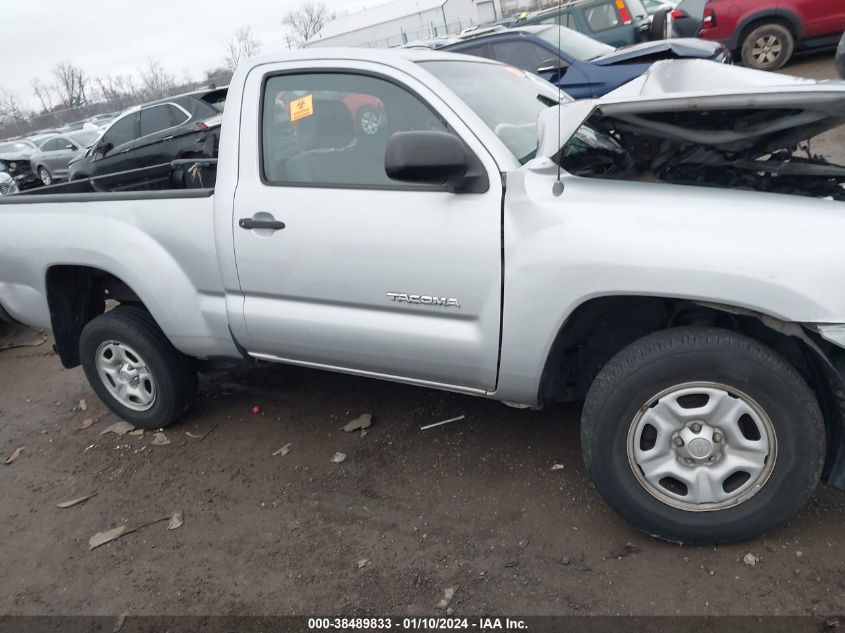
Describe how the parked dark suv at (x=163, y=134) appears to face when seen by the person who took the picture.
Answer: facing away from the viewer and to the left of the viewer

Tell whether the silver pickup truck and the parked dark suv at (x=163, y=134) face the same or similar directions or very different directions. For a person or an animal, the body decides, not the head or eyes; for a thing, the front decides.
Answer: very different directions

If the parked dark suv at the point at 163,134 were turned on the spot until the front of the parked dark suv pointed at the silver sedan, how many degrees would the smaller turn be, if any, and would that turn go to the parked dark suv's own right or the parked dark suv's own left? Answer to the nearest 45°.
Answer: approximately 45° to the parked dark suv's own right

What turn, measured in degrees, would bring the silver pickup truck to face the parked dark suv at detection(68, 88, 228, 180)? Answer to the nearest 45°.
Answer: approximately 180°

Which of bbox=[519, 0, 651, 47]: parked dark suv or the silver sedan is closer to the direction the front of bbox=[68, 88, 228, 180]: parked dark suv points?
the silver sedan

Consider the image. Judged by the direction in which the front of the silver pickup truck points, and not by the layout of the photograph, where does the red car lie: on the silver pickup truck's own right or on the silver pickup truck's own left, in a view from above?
on the silver pickup truck's own left

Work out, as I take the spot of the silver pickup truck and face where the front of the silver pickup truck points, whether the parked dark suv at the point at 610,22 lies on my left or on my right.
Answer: on my left

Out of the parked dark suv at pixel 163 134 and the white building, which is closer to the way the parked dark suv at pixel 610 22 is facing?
the white building

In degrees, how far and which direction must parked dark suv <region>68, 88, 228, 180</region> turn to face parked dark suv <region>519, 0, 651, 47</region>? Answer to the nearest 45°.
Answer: approximately 135° to its right

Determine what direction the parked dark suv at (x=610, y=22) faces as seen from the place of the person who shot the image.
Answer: facing away from the viewer and to the left of the viewer

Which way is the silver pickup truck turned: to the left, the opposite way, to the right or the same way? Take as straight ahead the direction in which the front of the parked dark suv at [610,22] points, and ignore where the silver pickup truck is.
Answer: the opposite way

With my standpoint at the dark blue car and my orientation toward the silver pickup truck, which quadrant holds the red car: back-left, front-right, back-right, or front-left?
back-left

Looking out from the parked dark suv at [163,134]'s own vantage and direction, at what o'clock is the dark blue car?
The dark blue car is roughly at 6 o'clock from the parked dark suv.

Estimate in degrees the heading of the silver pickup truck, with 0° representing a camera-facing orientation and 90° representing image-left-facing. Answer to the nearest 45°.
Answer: approximately 315°

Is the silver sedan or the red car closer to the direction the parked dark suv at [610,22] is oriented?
the silver sedan

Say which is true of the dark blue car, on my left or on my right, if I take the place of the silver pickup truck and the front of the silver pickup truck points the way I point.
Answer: on my left

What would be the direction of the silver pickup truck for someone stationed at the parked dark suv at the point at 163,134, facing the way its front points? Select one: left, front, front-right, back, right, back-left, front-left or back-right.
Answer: back-left
